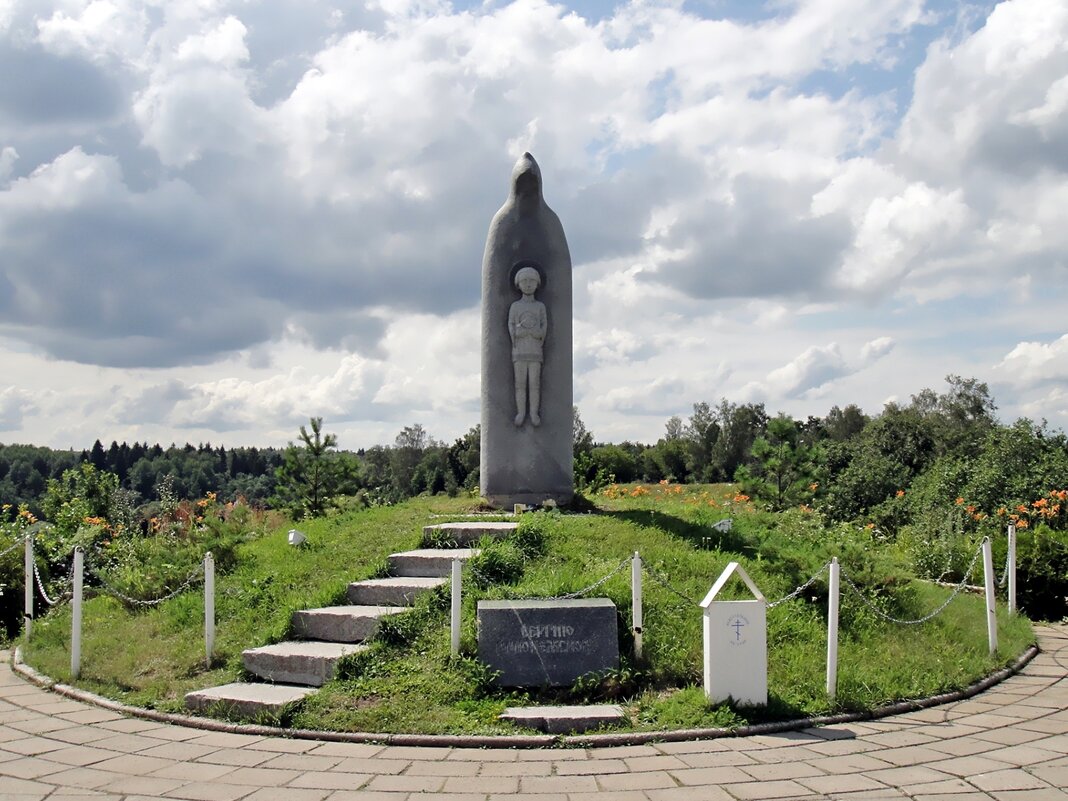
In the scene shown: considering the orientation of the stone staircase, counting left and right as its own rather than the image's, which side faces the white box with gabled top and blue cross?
left

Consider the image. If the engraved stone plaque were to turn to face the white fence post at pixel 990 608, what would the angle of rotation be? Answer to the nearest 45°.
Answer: approximately 135° to its left

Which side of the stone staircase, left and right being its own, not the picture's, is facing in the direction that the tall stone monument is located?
back

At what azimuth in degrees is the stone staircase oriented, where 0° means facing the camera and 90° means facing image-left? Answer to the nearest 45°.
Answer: approximately 45°
